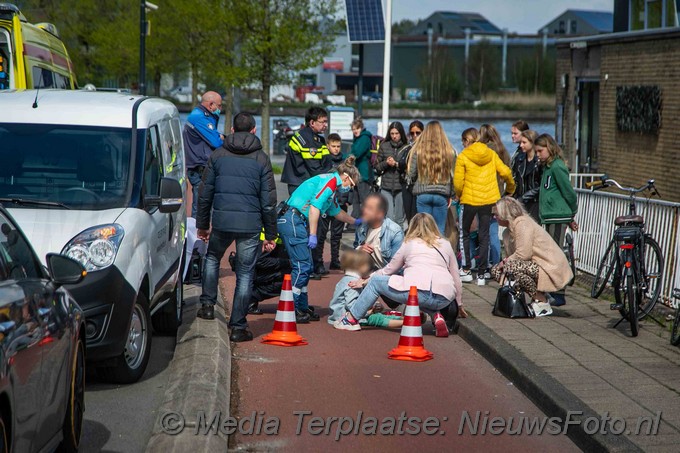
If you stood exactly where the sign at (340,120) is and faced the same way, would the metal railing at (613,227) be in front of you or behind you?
in front

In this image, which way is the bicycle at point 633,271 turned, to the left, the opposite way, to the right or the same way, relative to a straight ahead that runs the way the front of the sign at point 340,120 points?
the opposite way

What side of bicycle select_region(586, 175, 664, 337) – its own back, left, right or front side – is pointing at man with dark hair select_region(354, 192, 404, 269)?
left

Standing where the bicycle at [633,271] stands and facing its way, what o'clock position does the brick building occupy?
The brick building is roughly at 12 o'clock from the bicycle.

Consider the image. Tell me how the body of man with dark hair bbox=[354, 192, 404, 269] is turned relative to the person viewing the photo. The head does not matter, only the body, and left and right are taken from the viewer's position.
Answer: facing the viewer and to the left of the viewer

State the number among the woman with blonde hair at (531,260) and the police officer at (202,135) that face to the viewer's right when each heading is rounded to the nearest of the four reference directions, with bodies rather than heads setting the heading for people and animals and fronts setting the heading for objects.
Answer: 1

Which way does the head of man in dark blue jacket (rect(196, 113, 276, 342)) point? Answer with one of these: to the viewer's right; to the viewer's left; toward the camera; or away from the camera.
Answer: away from the camera

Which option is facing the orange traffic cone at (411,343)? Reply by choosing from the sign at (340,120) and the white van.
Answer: the sign

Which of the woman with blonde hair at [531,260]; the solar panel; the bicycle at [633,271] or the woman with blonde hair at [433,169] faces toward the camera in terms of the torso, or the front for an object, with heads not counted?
the solar panel

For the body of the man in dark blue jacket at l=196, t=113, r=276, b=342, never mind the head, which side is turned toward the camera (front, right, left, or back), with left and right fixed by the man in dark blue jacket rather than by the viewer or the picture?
back

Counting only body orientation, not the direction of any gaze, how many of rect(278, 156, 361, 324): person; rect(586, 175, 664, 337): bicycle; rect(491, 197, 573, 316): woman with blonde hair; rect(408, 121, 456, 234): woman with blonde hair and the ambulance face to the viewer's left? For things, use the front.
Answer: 1

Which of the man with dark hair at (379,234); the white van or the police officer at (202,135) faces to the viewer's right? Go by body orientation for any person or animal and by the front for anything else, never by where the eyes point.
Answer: the police officer

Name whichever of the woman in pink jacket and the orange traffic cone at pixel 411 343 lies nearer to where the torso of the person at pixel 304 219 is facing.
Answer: the woman in pink jacket

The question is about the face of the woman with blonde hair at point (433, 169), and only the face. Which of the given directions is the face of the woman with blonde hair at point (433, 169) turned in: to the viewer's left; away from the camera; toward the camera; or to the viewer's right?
away from the camera

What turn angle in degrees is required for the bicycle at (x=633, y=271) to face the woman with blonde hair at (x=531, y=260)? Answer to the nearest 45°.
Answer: approximately 45° to its left

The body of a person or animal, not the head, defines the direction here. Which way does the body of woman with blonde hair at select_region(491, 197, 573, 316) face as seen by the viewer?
to the viewer's left

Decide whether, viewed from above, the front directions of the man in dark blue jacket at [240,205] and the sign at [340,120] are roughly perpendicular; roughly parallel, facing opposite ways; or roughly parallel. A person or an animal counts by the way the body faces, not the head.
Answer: roughly parallel, facing opposite ways

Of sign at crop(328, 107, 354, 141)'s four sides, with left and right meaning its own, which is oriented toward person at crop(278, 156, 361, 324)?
front
